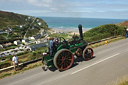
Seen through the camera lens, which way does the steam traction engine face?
facing away from the viewer and to the right of the viewer
